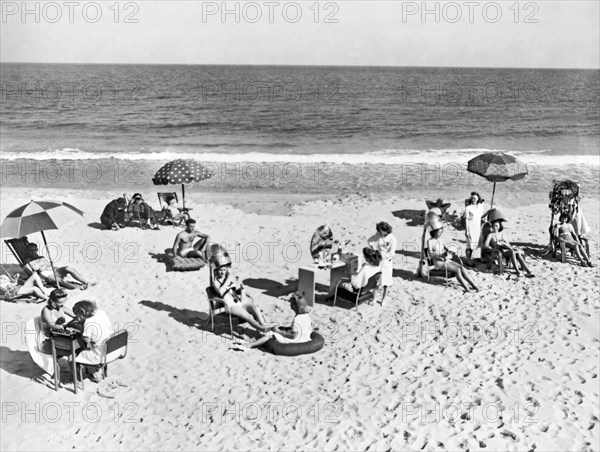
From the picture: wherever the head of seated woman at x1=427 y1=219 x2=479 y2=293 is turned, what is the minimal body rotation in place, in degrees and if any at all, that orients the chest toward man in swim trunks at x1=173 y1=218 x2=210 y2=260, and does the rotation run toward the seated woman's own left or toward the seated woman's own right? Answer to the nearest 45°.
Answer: approximately 135° to the seated woman's own right

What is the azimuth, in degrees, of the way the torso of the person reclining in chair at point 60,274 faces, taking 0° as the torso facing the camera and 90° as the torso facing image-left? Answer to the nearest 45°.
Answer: approximately 315°

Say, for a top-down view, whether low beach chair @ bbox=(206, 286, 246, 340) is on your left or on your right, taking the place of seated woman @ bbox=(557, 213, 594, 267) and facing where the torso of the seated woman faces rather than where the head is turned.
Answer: on your right

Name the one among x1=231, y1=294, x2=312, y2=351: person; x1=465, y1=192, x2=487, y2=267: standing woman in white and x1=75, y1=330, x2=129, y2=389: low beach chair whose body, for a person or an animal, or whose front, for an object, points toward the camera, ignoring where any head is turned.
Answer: the standing woman in white

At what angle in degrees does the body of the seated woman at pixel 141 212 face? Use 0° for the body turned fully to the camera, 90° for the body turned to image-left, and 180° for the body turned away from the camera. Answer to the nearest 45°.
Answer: approximately 315°

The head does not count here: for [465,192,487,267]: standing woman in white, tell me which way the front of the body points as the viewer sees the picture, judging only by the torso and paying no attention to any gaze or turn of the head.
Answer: toward the camera

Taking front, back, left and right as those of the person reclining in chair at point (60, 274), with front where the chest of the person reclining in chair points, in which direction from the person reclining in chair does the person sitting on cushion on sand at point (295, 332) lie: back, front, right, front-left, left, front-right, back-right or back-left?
front

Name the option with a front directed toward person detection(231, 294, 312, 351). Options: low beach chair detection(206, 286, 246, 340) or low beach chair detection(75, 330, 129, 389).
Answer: low beach chair detection(206, 286, 246, 340)

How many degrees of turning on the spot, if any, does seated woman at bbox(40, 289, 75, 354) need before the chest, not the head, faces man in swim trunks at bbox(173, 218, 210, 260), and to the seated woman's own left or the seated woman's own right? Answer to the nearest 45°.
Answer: approximately 90° to the seated woman's own left

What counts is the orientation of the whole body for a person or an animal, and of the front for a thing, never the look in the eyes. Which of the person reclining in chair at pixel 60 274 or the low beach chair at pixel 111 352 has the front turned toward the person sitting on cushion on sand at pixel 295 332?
the person reclining in chair

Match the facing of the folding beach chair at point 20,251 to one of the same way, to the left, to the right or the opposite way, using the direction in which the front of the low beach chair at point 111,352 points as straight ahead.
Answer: the opposite way

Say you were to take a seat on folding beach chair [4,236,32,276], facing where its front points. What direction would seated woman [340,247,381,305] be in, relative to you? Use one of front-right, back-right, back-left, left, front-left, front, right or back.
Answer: front

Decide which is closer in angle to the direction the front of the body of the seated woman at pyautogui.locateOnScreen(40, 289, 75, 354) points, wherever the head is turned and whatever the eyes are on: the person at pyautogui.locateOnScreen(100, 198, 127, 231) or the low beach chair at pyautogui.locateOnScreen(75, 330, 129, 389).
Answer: the low beach chair

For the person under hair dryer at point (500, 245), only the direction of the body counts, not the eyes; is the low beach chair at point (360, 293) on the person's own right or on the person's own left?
on the person's own right

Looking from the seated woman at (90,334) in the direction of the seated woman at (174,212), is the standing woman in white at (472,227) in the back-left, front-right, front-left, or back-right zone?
front-right

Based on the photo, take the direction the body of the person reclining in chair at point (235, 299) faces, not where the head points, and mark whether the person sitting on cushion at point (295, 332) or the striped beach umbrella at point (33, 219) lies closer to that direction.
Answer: the person sitting on cushion
